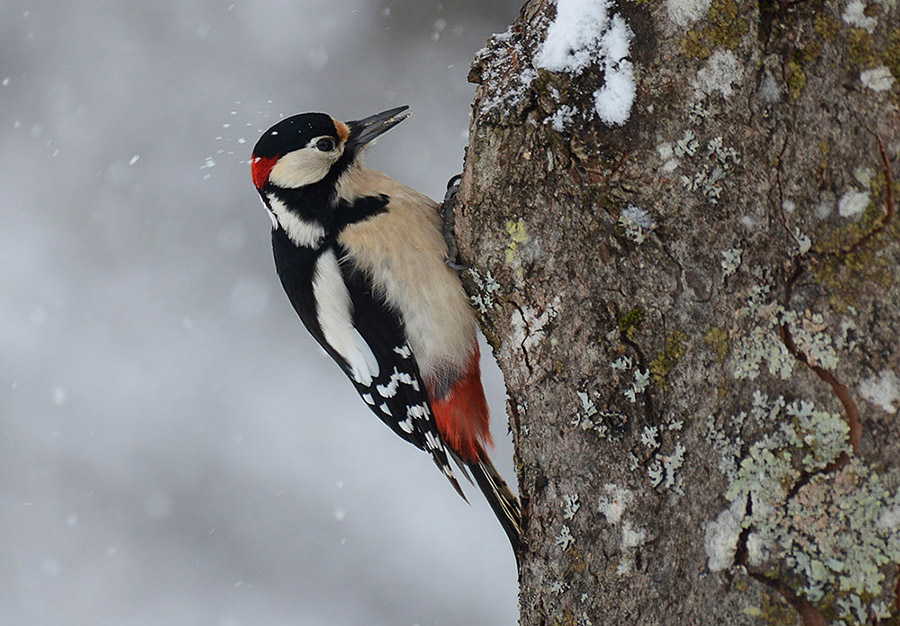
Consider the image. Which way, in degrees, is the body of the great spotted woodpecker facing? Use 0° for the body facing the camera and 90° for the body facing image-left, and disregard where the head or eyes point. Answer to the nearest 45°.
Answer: approximately 270°

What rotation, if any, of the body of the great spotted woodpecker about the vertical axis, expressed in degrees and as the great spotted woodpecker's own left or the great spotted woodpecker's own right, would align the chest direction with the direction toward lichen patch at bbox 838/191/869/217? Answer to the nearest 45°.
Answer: approximately 45° to the great spotted woodpecker's own right
